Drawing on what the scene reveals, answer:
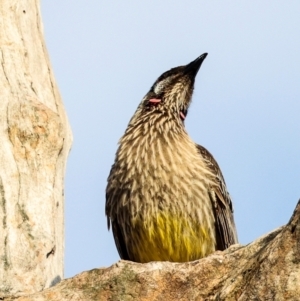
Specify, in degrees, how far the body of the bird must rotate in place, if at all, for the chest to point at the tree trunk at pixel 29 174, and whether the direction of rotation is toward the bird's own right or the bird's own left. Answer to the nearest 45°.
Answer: approximately 45° to the bird's own right

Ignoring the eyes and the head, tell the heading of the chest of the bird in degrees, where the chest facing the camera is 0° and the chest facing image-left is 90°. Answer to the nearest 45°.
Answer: approximately 0°
